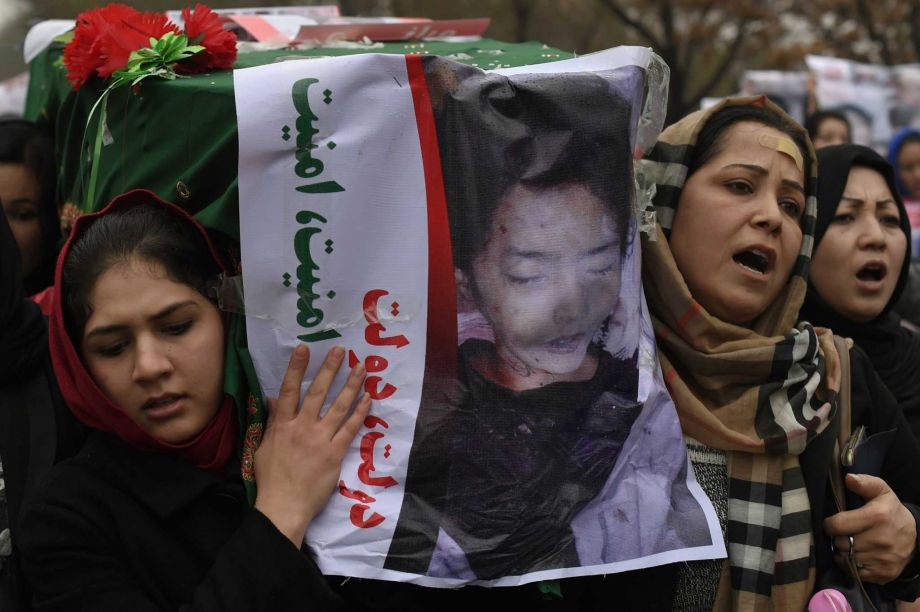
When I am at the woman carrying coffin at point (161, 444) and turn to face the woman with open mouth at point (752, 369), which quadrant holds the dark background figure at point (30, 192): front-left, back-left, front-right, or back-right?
back-left

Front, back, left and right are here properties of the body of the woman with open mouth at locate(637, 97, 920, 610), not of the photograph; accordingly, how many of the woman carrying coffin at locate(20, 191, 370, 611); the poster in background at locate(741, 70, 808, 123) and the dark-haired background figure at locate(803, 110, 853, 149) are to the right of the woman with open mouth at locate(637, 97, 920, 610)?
1

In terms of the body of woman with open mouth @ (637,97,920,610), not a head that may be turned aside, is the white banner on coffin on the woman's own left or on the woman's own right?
on the woman's own right

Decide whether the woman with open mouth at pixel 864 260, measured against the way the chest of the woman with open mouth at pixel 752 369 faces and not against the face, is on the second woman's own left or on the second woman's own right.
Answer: on the second woman's own left

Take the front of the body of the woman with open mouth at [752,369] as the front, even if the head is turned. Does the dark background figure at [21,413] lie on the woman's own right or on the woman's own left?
on the woman's own right

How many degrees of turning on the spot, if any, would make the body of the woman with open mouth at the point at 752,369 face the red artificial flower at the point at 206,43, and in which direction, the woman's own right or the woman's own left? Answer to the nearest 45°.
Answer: approximately 135° to the woman's own right

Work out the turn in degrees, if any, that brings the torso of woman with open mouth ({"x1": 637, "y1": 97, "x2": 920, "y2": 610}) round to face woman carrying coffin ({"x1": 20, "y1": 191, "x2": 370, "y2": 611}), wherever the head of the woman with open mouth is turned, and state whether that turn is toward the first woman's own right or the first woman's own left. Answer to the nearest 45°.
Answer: approximately 90° to the first woman's own right

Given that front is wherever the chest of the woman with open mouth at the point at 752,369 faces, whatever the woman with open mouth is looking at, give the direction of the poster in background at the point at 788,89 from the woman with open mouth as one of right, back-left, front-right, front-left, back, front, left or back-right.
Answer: back-left

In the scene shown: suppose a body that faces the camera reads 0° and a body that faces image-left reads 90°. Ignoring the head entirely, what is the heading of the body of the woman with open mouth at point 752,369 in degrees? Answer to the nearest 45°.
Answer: approximately 315°

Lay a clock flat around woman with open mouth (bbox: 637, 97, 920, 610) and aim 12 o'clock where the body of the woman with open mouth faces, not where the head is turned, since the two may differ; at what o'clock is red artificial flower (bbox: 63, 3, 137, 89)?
The red artificial flower is roughly at 4 o'clock from the woman with open mouth.

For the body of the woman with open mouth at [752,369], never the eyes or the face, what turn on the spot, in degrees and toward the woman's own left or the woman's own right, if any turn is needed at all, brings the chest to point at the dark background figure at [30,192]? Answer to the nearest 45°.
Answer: approximately 135° to the woman's own right
